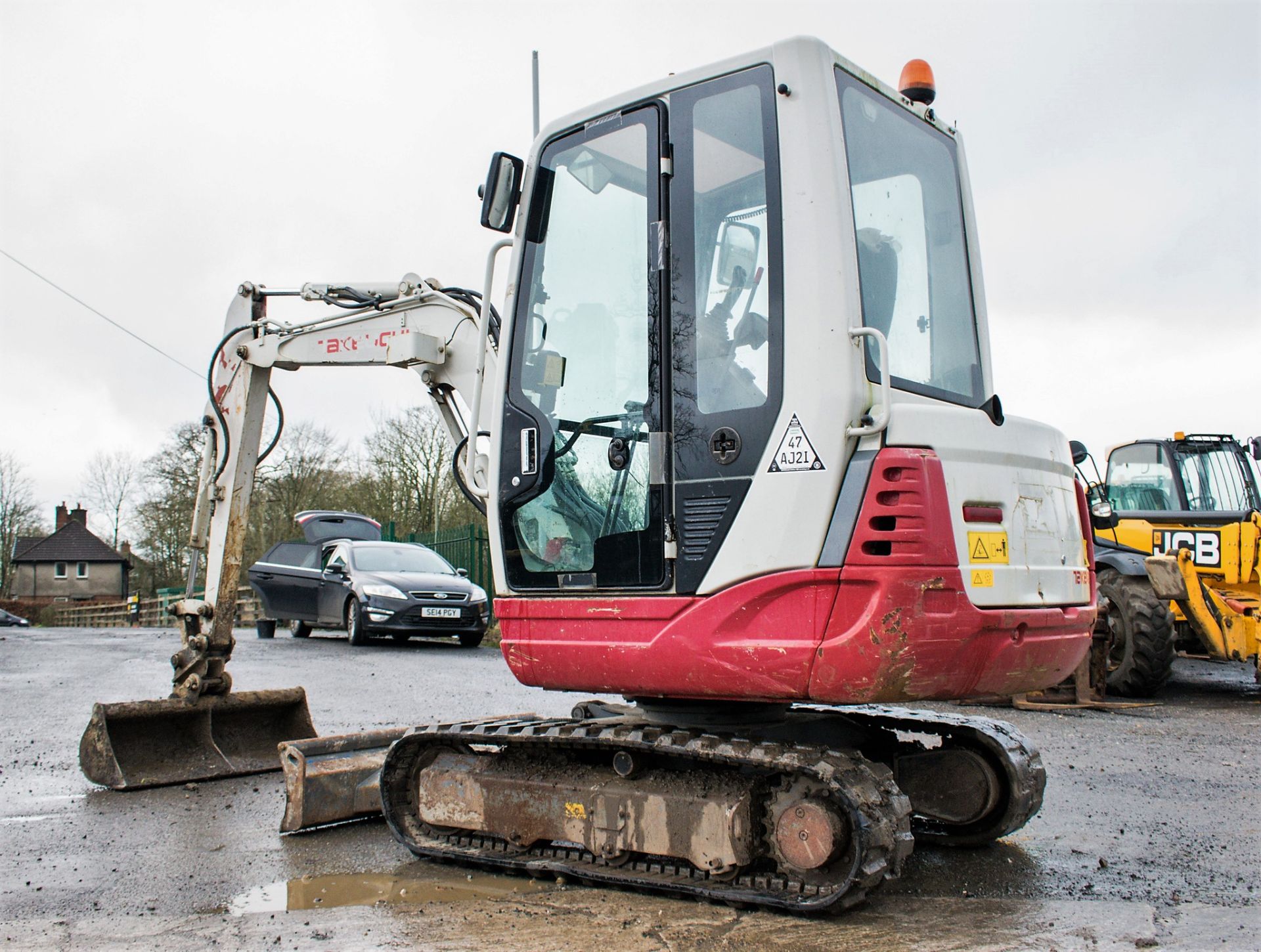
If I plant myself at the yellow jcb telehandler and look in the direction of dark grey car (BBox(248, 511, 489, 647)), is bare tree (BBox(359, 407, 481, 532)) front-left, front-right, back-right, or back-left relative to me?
front-right

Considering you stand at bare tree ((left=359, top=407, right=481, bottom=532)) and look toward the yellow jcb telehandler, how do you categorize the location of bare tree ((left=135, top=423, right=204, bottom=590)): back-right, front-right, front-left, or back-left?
back-right

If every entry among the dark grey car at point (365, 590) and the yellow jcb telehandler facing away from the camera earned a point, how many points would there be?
0

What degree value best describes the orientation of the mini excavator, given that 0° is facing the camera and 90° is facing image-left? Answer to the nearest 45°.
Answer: approximately 135°

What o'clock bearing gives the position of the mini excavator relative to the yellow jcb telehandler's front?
The mini excavator is roughly at 2 o'clock from the yellow jcb telehandler.

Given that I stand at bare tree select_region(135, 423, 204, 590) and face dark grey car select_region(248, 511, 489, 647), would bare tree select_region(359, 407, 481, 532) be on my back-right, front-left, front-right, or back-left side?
front-left

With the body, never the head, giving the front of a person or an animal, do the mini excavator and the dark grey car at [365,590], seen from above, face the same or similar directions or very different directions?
very different directions

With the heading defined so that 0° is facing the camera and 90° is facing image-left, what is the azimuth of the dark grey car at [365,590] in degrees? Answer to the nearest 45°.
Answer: approximately 315°

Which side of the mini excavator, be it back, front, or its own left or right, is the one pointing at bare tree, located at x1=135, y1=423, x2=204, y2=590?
front

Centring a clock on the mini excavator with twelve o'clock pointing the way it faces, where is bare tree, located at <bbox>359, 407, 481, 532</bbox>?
The bare tree is roughly at 1 o'clock from the mini excavator.

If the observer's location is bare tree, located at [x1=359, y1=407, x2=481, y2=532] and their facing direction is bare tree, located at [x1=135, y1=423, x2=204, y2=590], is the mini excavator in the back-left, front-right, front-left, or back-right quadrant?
back-left

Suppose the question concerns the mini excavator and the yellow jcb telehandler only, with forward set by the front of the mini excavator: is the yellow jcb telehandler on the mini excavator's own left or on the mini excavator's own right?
on the mini excavator's own right

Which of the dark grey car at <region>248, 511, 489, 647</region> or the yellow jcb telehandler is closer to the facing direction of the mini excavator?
the dark grey car

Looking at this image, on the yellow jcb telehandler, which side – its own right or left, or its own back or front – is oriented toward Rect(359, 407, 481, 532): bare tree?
back
